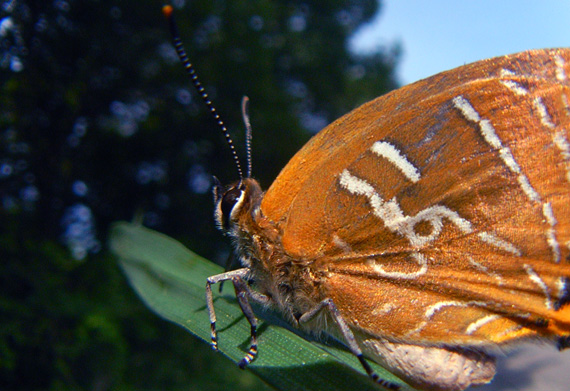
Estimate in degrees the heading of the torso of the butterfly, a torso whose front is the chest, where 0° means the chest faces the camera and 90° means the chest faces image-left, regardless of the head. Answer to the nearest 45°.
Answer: approximately 90°
